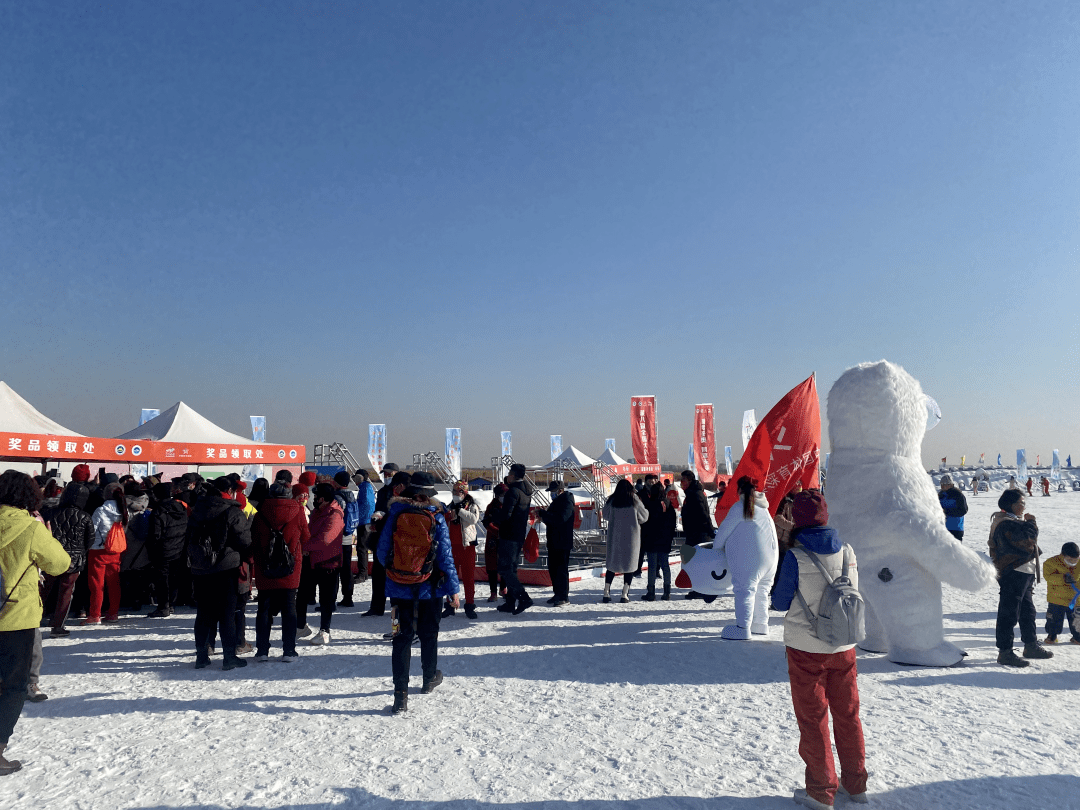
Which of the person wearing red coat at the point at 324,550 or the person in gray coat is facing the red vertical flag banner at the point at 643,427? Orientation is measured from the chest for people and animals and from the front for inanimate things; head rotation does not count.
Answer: the person in gray coat

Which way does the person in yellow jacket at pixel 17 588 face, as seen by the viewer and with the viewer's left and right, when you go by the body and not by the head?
facing away from the viewer and to the right of the viewer

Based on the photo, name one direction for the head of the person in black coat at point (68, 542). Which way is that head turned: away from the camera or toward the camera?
away from the camera

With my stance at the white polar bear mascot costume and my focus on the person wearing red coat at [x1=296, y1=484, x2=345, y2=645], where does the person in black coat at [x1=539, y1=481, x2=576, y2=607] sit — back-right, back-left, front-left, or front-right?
front-right

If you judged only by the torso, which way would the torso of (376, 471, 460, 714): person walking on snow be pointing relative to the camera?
away from the camera

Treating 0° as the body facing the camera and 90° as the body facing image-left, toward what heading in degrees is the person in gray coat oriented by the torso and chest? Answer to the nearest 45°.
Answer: approximately 180°

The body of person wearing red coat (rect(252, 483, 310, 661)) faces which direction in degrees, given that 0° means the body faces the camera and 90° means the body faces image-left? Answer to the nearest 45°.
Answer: approximately 180°

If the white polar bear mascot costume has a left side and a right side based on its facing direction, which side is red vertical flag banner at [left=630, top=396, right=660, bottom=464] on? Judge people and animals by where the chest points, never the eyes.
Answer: on its left
